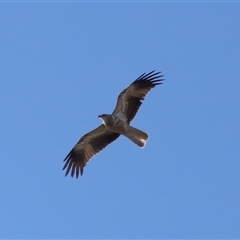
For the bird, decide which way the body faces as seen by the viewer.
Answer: to the viewer's left
